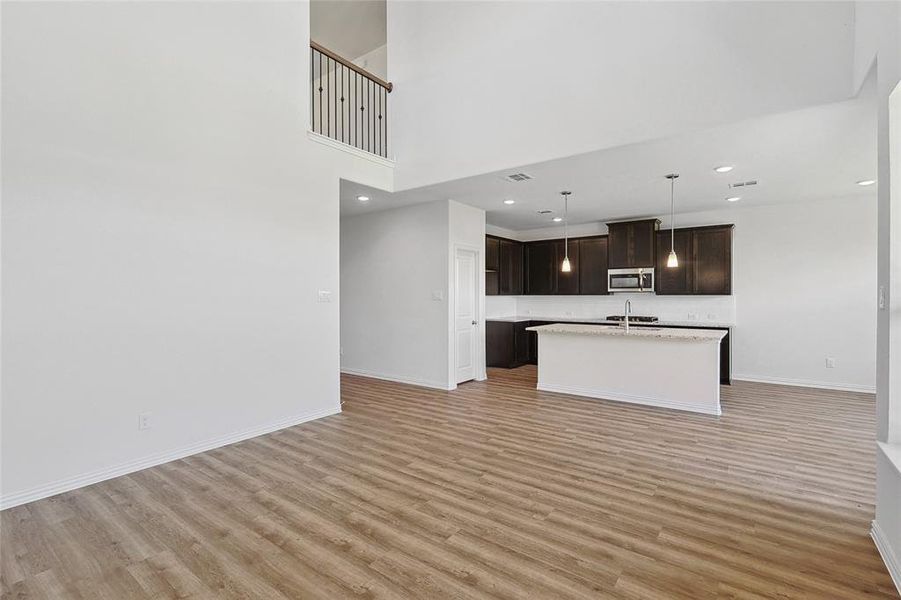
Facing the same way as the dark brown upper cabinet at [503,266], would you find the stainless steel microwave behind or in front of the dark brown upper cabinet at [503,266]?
in front

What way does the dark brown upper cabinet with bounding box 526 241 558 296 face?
toward the camera

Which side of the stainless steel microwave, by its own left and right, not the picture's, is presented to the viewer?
front

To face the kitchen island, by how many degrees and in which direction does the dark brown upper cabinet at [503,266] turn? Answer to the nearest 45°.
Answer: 0° — it already faces it

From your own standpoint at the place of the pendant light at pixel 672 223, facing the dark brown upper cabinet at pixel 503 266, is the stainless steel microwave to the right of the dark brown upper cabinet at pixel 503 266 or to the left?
right

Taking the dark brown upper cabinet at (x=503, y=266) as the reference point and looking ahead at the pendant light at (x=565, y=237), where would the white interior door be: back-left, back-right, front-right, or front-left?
front-right

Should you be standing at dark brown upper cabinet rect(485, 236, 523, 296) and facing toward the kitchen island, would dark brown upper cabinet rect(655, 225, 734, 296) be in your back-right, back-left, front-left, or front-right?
front-left

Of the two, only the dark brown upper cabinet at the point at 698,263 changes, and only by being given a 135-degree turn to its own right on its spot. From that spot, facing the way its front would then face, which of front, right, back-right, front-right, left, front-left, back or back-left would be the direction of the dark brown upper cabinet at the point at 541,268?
front-left

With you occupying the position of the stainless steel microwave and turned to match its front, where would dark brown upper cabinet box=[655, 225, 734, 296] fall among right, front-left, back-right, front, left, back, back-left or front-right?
left

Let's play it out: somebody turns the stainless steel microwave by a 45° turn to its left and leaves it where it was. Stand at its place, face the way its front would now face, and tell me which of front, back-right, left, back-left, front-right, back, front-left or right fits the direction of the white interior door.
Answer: right

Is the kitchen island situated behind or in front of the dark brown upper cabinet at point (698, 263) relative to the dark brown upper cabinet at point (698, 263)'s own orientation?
in front

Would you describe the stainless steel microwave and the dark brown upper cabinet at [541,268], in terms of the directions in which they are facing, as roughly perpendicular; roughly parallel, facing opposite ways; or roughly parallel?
roughly parallel

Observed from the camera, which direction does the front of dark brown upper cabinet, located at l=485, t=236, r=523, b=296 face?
facing the viewer and to the right of the viewer

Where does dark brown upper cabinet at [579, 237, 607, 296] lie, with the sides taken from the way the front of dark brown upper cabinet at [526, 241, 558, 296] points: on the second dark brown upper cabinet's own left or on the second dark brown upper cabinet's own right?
on the second dark brown upper cabinet's own left
